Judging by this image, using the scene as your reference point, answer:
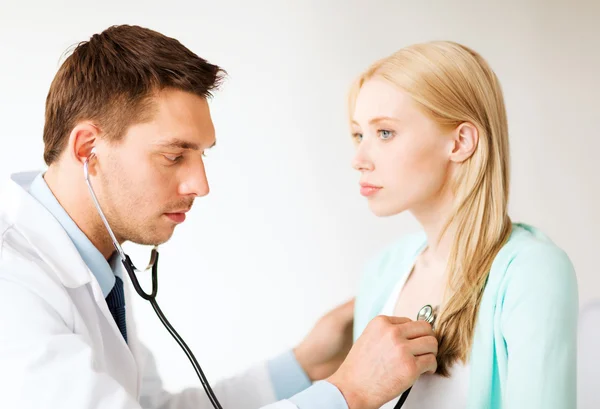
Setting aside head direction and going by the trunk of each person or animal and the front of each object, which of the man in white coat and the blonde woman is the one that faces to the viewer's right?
the man in white coat

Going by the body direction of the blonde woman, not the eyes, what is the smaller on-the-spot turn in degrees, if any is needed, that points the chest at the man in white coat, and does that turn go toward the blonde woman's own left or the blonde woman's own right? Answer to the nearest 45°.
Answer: approximately 45° to the blonde woman's own right

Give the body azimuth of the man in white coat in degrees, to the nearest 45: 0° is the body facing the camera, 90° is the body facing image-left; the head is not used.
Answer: approximately 270°

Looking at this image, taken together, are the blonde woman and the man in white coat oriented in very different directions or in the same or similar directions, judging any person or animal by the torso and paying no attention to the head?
very different directions

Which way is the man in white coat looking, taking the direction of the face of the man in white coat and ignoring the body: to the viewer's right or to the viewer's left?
to the viewer's right

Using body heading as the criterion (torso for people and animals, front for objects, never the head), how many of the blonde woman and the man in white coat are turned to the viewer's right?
1
